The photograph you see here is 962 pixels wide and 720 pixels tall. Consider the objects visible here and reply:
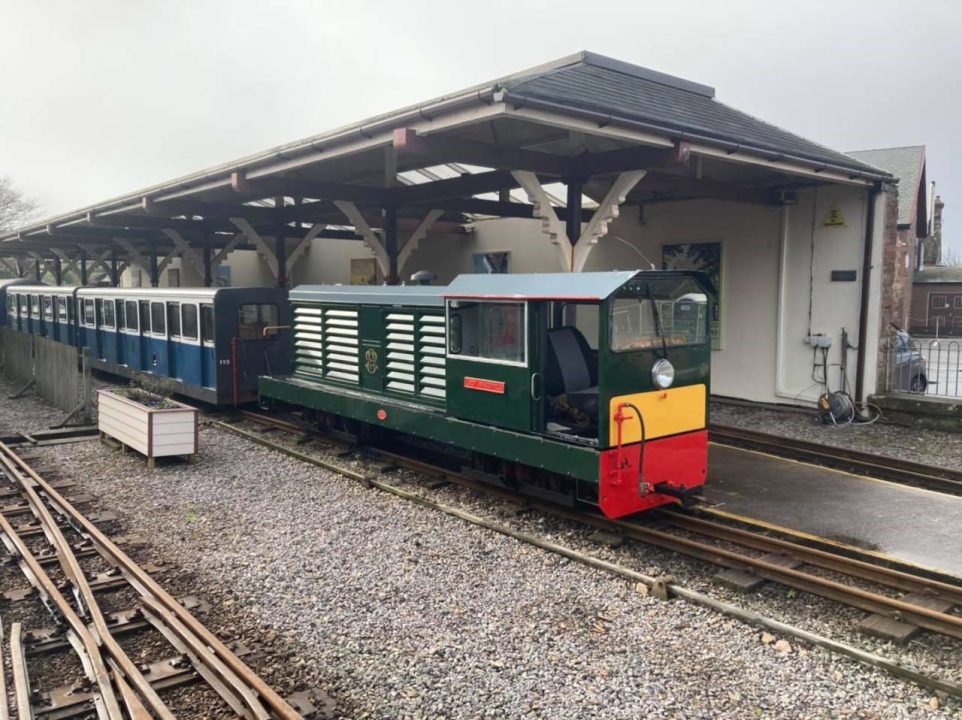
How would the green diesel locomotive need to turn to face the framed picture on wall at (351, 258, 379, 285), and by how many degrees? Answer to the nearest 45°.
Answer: approximately 135° to its left

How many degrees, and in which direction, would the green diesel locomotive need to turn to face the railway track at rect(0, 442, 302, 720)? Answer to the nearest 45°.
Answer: approximately 90° to its right

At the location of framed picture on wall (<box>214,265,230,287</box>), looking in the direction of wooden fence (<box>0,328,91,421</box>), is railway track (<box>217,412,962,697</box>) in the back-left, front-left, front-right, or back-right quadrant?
front-left

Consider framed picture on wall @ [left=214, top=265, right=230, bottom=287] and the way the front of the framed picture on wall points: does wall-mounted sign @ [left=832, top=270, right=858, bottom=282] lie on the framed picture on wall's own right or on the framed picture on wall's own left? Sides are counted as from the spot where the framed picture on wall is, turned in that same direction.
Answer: on the framed picture on wall's own left

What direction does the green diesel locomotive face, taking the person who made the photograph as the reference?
facing the viewer and to the right of the viewer

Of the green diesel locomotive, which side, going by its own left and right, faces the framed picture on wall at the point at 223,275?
back

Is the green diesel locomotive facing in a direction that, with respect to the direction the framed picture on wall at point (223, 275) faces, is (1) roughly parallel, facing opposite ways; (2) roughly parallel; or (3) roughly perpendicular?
roughly perpendicular

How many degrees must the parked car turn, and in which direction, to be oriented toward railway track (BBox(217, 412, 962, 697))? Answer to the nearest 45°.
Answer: approximately 90° to its right

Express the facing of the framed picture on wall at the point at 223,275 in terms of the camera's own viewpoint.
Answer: facing the viewer and to the left of the viewer
